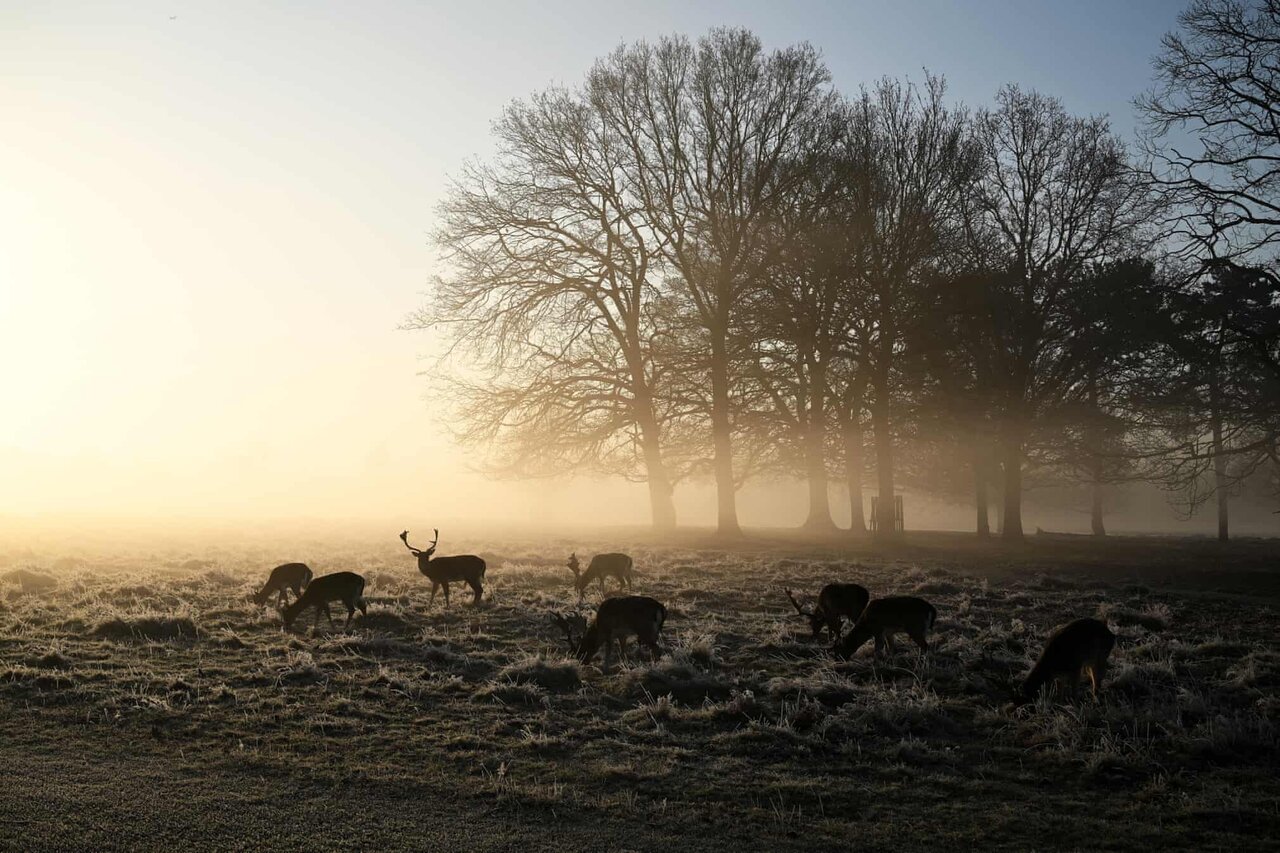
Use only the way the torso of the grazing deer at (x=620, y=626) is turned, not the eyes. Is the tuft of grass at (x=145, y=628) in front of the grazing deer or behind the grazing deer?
in front

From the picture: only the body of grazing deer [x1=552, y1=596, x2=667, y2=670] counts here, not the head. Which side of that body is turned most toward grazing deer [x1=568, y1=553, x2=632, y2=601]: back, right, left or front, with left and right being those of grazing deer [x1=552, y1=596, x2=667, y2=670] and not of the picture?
right

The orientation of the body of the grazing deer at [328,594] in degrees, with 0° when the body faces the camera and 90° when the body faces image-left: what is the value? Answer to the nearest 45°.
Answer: approximately 90°

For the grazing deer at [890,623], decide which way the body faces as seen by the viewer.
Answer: to the viewer's left

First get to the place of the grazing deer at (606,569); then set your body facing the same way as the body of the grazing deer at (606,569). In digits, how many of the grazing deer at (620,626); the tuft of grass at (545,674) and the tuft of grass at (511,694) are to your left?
3

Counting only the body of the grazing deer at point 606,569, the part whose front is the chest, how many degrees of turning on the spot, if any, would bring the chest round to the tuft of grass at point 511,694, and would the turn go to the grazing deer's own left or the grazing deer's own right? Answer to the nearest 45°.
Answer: approximately 90° to the grazing deer's own left

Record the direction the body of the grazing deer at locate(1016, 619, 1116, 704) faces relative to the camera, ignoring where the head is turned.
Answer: to the viewer's left

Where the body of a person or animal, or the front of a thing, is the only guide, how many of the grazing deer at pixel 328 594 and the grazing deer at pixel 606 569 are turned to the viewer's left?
2

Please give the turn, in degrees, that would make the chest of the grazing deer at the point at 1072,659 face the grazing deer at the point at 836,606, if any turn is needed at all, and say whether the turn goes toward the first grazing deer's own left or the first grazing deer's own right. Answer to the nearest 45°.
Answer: approximately 45° to the first grazing deer's own right

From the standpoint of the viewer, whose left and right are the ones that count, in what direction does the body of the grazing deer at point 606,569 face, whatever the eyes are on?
facing to the left of the viewer

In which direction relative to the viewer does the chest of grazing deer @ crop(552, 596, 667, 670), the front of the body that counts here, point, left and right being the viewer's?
facing to the left of the viewer

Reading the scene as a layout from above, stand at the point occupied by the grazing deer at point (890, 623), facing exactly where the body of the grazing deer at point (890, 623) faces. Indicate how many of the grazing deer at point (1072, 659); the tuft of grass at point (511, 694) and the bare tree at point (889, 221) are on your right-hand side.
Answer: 1

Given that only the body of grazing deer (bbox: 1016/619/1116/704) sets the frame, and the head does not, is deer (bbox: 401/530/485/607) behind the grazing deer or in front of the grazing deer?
in front

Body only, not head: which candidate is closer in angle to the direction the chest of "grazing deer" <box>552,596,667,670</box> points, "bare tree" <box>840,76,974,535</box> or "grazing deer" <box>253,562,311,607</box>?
the grazing deer

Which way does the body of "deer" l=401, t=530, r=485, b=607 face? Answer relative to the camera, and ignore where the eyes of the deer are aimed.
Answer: to the viewer's left

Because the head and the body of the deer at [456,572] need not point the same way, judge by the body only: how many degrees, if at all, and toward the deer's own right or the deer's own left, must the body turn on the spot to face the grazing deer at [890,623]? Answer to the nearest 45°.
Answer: approximately 135° to the deer's own left

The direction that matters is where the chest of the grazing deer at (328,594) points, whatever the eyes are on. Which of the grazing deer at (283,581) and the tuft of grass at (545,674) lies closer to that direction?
the grazing deer
